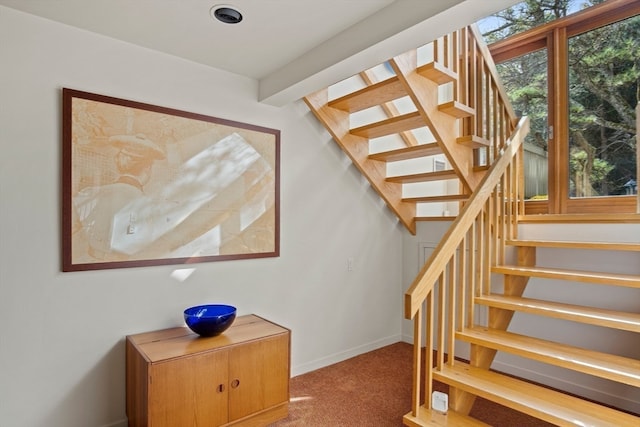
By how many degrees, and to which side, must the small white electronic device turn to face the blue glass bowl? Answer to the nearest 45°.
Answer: approximately 45° to its right

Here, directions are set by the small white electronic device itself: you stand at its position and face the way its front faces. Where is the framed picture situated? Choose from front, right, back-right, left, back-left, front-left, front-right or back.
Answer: front-right

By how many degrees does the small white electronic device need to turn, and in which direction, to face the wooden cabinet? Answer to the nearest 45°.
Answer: approximately 45° to its right
